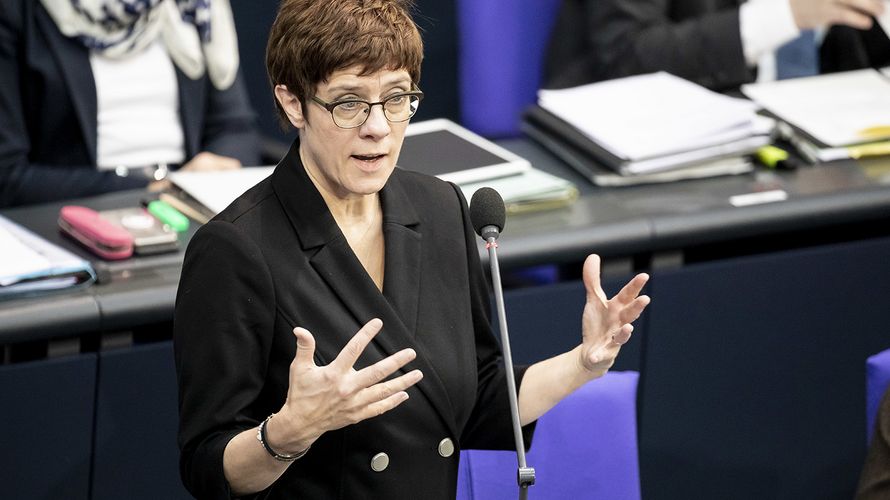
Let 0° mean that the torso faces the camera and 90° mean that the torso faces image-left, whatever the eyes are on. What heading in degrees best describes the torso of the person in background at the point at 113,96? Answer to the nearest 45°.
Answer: approximately 0°

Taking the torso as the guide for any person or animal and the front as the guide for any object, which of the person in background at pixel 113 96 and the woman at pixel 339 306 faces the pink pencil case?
the person in background

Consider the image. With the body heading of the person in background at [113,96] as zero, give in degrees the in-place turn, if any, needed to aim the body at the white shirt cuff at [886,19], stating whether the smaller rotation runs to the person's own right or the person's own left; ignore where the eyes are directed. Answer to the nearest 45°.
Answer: approximately 90° to the person's own left

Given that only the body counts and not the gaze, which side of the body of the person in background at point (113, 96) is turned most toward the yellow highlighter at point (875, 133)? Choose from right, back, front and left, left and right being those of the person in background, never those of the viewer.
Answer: left

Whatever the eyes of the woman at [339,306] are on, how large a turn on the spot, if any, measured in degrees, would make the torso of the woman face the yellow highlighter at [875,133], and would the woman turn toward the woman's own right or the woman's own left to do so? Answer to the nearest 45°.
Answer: approximately 90° to the woman's own left

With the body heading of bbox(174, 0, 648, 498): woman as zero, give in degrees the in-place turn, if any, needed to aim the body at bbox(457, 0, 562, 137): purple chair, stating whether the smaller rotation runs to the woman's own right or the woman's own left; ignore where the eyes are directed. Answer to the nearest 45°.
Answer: approximately 135° to the woman's own left

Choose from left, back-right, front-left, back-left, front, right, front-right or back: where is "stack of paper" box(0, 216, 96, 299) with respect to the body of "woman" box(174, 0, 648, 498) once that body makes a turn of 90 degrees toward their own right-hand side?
right

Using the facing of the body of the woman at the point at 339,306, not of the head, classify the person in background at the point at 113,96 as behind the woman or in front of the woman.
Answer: behind
